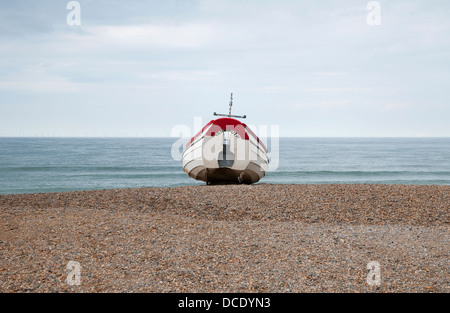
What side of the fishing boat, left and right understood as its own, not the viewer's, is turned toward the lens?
back
